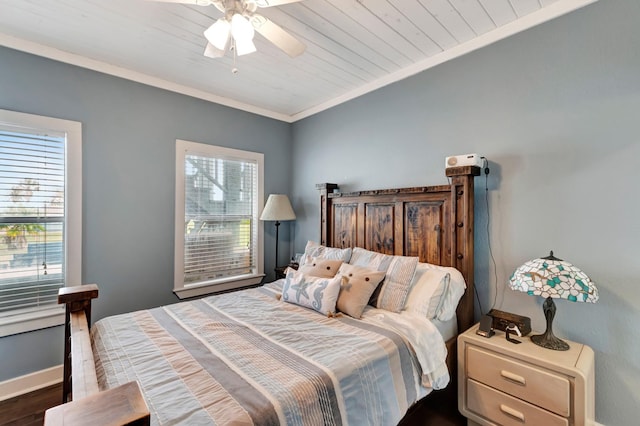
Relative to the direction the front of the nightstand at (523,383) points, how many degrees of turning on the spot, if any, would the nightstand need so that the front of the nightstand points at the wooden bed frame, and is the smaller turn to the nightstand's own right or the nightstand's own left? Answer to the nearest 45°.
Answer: approximately 45° to the nightstand's own right

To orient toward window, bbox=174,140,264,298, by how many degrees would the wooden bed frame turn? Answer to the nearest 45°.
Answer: approximately 90° to its right

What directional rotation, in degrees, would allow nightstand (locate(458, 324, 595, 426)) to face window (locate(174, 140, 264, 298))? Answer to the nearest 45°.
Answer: approximately 45° to its right

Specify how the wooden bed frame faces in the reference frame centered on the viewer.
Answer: facing the viewer and to the left of the viewer

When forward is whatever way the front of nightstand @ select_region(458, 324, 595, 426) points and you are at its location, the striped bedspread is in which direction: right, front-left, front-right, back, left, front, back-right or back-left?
front

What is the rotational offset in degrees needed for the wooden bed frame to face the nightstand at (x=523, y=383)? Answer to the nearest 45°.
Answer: approximately 90° to its left

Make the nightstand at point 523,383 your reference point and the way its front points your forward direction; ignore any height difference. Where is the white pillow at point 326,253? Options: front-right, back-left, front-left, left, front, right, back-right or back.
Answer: front-right

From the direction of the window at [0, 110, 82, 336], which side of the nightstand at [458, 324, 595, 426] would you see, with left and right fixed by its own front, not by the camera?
front

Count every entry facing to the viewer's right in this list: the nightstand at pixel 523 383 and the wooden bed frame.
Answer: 0
